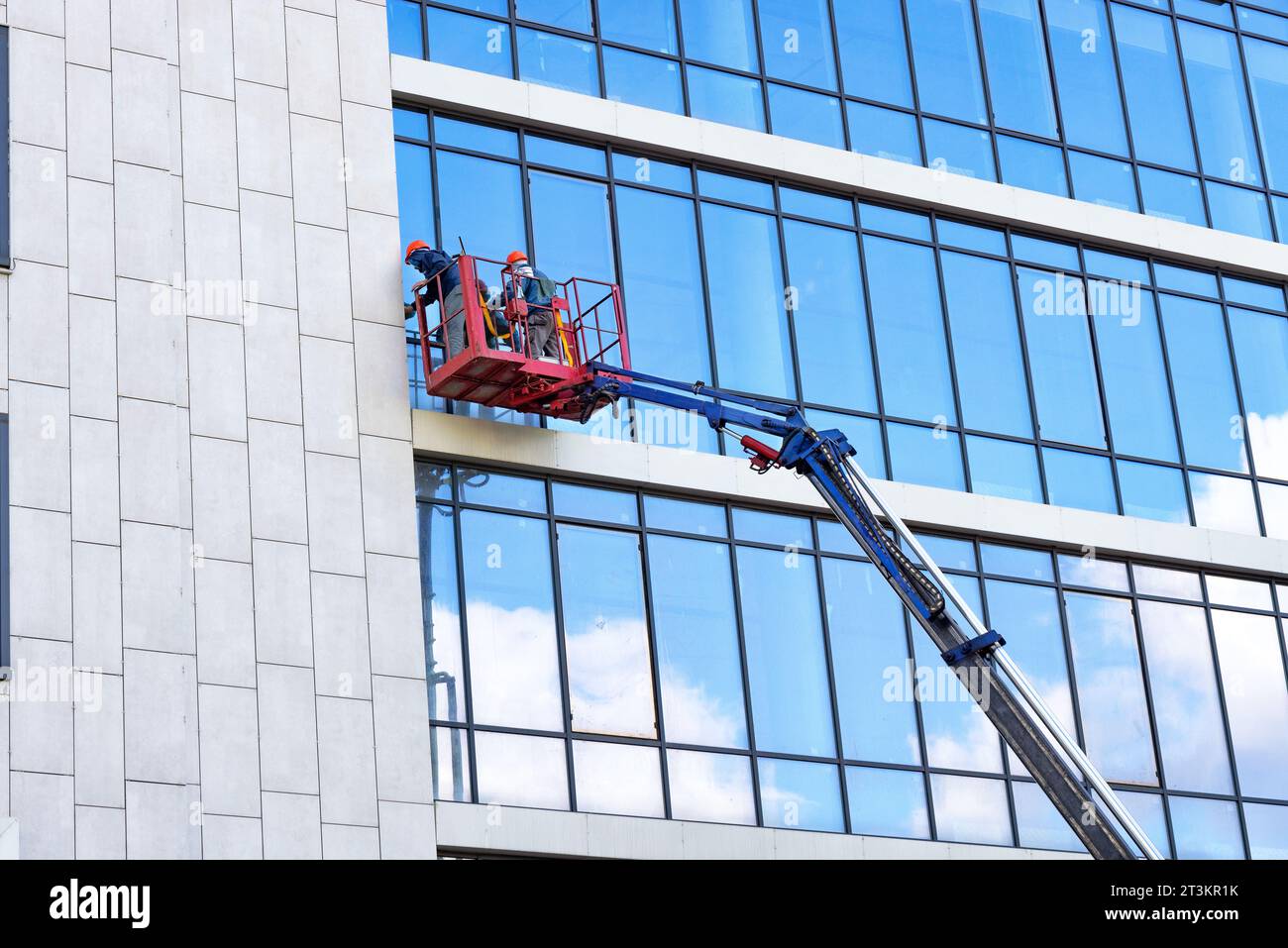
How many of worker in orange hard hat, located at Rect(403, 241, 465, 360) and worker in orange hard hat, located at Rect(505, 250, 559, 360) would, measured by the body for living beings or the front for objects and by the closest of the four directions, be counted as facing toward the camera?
0

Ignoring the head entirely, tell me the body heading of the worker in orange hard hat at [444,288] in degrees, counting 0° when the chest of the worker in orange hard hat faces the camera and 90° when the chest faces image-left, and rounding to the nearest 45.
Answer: approximately 90°

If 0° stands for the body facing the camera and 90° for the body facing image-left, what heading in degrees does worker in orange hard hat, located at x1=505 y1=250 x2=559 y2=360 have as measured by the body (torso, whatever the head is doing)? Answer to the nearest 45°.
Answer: approximately 135°
